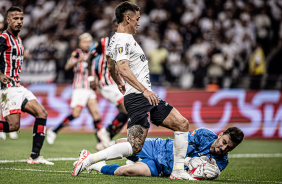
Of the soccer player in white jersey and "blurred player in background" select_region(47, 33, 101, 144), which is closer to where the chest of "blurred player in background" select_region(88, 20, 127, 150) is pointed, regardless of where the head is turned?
the soccer player in white jersey

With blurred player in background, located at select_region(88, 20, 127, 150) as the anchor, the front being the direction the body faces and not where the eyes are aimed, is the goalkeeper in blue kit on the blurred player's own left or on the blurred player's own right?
on the blurred player's own right

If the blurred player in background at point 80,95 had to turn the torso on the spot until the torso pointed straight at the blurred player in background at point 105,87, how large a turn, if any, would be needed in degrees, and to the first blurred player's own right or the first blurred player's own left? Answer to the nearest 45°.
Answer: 0° — they already face them

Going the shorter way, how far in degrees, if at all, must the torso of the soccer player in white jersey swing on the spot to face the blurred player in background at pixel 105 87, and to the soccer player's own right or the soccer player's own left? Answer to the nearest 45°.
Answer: approximately 90° to the soccer player's own left

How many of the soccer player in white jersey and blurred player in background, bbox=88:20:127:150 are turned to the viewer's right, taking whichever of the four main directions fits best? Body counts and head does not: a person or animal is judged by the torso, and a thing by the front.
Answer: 2

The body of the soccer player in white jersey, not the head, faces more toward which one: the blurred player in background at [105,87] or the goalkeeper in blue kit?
the goalkeeper in blue kit

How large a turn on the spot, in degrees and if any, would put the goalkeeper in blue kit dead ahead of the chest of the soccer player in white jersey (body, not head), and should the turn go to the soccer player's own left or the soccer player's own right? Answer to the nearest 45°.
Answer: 0° — they already face them

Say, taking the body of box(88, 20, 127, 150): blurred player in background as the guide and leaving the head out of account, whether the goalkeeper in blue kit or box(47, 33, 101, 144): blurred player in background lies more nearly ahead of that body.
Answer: the goalkeeper in blue kit

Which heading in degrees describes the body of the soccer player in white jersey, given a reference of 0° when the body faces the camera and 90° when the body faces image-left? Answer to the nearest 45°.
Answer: approximately 270°
